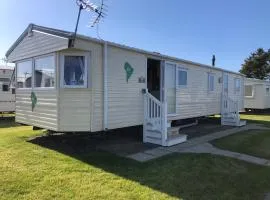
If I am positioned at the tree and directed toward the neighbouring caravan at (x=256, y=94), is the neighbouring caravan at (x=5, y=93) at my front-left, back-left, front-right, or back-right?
front-right

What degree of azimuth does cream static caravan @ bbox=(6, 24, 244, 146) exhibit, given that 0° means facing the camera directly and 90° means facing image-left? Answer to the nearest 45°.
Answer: approximately 45°

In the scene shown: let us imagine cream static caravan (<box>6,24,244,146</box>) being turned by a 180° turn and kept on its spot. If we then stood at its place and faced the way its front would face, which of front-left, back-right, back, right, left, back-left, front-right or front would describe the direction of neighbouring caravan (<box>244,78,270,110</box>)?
front

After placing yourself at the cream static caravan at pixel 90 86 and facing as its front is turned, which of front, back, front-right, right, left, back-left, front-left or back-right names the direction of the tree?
back

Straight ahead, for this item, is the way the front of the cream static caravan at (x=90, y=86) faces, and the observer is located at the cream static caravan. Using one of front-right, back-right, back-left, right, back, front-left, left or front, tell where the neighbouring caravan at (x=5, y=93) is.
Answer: right
